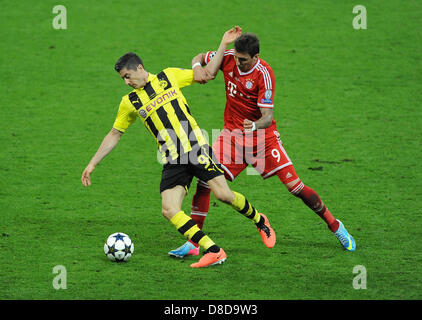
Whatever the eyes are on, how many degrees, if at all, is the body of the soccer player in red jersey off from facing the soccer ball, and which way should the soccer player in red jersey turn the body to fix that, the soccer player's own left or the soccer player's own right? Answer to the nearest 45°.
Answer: approximately 45° to the soccer player's own right

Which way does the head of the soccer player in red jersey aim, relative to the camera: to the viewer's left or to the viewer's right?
to the viewer's left

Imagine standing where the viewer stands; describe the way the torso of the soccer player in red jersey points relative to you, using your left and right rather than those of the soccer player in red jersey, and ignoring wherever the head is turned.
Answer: facing the viewer and to the left of the viewer
